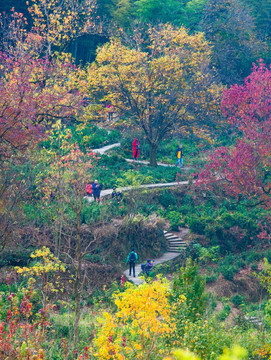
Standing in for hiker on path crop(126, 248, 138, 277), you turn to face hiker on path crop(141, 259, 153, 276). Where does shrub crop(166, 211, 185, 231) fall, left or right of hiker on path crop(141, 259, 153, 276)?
left

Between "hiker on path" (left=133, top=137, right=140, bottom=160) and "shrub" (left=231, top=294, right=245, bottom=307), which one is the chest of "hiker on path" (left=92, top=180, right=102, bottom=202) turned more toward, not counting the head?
the shrub

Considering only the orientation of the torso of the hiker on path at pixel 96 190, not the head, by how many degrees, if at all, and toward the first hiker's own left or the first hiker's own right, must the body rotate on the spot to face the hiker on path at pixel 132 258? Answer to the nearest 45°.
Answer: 0° — they already face them

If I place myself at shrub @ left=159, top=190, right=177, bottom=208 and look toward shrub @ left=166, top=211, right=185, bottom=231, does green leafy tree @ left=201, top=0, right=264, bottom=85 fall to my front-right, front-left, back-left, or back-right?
back-left
